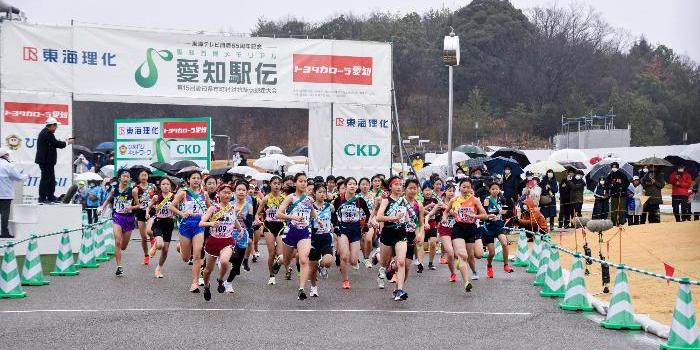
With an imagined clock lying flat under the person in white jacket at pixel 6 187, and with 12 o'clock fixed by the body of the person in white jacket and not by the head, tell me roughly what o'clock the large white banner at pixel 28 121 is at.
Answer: The large white banner is roughly at 9 o'clock from the person in white jacket.

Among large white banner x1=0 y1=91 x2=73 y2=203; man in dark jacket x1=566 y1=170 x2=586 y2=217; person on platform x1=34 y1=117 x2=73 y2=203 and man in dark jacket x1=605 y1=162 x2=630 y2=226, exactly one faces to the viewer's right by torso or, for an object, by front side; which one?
the person on platform

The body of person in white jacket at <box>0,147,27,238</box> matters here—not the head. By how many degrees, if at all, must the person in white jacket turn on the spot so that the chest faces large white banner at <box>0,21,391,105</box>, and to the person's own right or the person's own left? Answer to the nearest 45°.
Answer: approximately 45° to the person's own left

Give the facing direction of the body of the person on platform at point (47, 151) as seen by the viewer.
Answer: to the viewer's right

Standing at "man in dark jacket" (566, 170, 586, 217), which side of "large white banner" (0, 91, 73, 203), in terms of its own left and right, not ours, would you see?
left

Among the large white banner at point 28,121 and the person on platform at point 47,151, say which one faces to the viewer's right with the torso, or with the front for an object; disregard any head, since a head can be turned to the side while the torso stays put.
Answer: the person on platform

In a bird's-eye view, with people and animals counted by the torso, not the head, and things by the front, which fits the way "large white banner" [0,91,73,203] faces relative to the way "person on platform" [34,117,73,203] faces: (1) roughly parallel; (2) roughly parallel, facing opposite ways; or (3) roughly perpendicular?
roughly perpendicular

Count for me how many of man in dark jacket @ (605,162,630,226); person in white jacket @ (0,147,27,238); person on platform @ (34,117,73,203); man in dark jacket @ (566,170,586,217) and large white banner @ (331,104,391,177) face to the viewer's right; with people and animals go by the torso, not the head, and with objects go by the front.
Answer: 2

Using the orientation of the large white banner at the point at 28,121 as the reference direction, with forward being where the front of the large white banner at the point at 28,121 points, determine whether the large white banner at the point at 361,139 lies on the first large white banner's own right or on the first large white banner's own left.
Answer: on the first large white banner's own left

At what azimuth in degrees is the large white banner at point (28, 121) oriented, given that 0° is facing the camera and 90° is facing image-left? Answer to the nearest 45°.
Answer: approximately 0°
